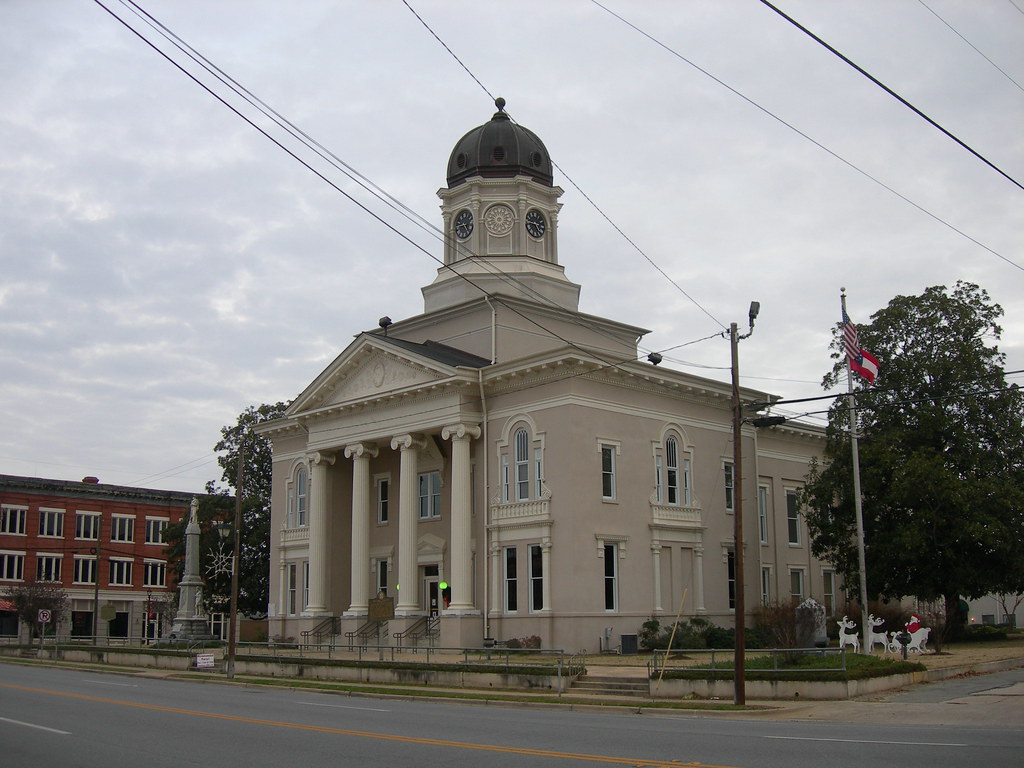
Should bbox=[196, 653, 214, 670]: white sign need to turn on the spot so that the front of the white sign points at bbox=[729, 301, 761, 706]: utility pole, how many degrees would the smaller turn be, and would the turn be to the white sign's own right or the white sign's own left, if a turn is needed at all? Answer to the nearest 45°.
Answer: approximately 45° to the white sign's own left

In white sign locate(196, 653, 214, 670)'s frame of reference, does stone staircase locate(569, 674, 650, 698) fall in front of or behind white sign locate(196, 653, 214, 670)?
in front

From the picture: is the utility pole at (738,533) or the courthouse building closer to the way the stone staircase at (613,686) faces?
the utility pole

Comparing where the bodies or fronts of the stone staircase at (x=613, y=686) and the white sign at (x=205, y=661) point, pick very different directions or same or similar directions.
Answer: same or similar directions

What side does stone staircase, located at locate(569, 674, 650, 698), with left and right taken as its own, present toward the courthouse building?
back

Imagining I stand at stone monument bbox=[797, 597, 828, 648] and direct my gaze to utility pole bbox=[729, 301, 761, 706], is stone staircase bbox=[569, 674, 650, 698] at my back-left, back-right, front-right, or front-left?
front-right

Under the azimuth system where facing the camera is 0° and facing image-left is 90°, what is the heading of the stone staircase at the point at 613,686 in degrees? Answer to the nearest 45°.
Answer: approximately 0°

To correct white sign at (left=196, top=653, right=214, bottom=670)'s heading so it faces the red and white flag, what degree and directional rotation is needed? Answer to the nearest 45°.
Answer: approximately 45° to its left

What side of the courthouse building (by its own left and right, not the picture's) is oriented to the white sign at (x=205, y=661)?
front

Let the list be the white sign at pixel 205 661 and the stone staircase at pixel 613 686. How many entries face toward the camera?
2

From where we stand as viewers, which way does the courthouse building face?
facing the viewer and to the left of the viewer

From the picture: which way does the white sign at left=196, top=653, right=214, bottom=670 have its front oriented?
toward the camera

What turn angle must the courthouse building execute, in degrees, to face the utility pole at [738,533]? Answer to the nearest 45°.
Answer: approximately 45° to its left

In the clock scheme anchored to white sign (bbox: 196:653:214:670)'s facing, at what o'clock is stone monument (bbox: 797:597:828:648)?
The stone monument is roughly at 10 o'clock from the white sign.

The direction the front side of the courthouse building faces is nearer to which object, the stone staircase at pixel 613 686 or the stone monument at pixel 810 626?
the stone staircase

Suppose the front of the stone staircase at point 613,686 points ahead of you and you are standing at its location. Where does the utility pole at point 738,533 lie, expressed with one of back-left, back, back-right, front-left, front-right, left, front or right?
front-left
